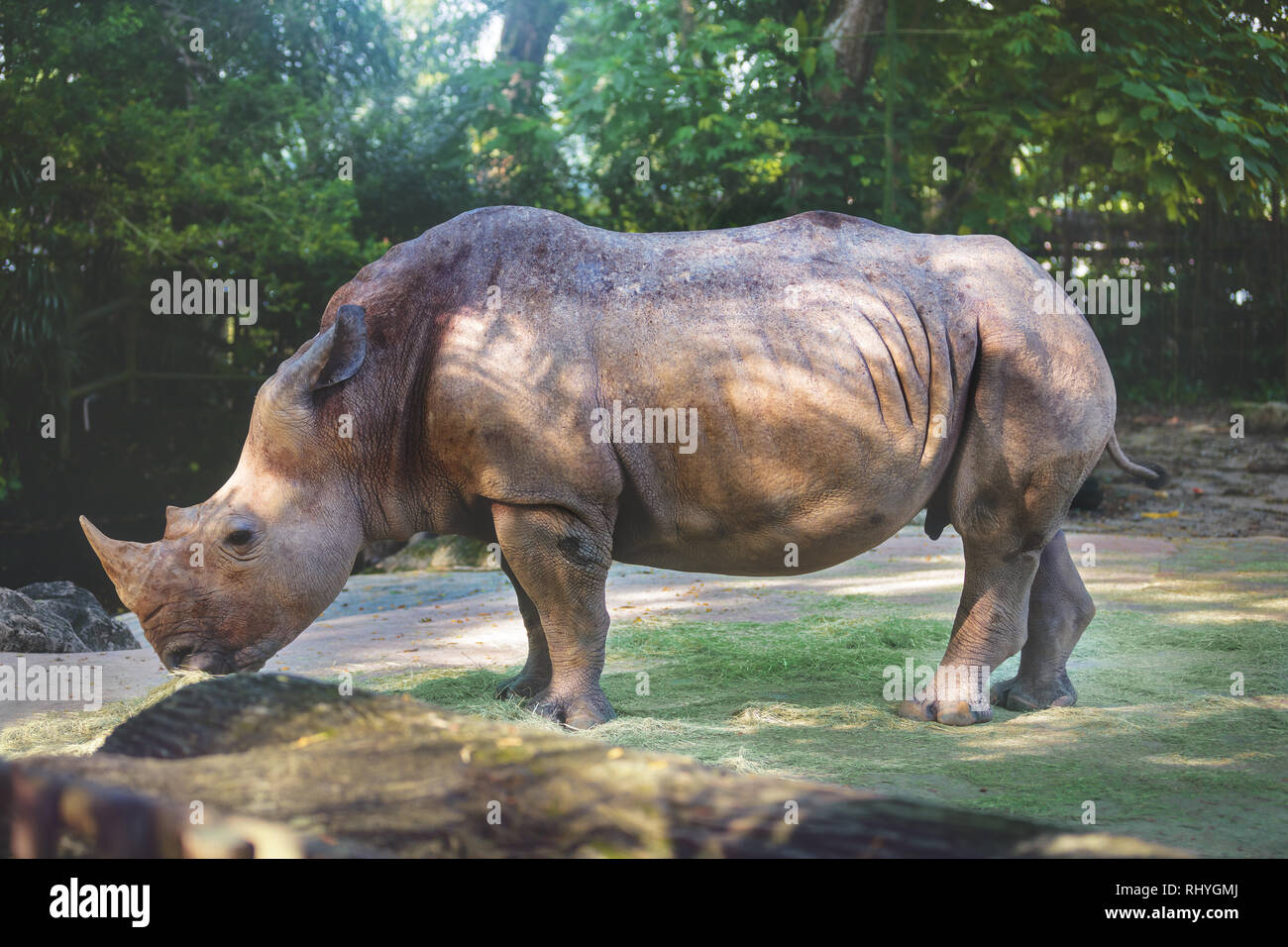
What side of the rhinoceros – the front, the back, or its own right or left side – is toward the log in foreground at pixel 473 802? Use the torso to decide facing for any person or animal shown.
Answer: left

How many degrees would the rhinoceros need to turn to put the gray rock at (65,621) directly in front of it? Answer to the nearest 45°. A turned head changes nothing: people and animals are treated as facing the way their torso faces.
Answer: approximately 45° to its right

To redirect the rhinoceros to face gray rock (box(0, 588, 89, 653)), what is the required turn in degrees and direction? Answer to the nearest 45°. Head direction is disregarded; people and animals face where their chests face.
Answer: approximately 45° to its right

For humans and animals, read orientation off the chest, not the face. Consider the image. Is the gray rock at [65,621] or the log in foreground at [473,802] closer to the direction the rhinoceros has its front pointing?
the gray rock

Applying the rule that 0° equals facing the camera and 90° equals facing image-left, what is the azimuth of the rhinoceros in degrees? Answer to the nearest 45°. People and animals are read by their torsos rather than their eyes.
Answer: approximately 90°
